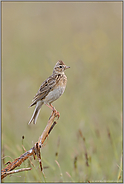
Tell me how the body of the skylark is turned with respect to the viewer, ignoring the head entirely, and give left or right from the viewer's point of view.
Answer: facing to the right of the viewer
